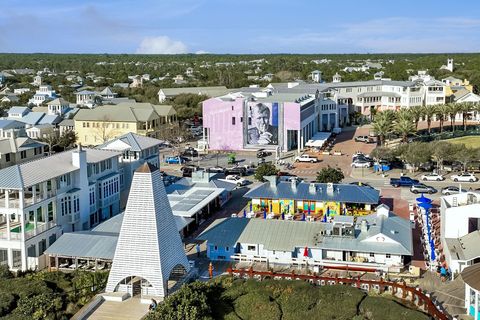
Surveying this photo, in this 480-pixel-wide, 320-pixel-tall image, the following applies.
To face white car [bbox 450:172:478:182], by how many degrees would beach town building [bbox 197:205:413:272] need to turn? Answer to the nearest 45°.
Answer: approximately 135° to its left

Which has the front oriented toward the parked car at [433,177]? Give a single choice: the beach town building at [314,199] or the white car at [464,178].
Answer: the white car

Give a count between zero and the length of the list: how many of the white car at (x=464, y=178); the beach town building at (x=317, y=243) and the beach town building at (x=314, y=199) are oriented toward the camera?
2

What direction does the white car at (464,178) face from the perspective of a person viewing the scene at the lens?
facing to the left of the viewer

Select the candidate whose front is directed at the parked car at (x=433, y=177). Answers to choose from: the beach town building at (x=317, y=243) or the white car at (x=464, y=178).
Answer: the white car

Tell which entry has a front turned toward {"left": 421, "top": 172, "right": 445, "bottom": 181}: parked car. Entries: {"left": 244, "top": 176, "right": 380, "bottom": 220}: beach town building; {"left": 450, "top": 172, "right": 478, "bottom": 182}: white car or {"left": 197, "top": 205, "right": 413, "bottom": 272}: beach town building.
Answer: the white car

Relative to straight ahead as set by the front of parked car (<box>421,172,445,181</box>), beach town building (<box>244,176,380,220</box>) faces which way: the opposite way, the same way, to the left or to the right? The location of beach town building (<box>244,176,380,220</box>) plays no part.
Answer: to the left

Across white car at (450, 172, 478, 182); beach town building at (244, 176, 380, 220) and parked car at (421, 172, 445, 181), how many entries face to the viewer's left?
2

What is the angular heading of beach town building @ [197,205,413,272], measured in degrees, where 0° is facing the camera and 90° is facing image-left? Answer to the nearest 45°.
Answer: approximately 0°

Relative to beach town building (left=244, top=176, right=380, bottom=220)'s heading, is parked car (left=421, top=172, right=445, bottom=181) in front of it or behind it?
behind

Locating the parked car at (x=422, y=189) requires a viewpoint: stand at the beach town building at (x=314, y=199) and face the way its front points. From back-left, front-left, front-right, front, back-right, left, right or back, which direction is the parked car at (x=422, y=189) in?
back-left

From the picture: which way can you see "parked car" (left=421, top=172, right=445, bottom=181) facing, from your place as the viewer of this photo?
facing to the left of the viewer
